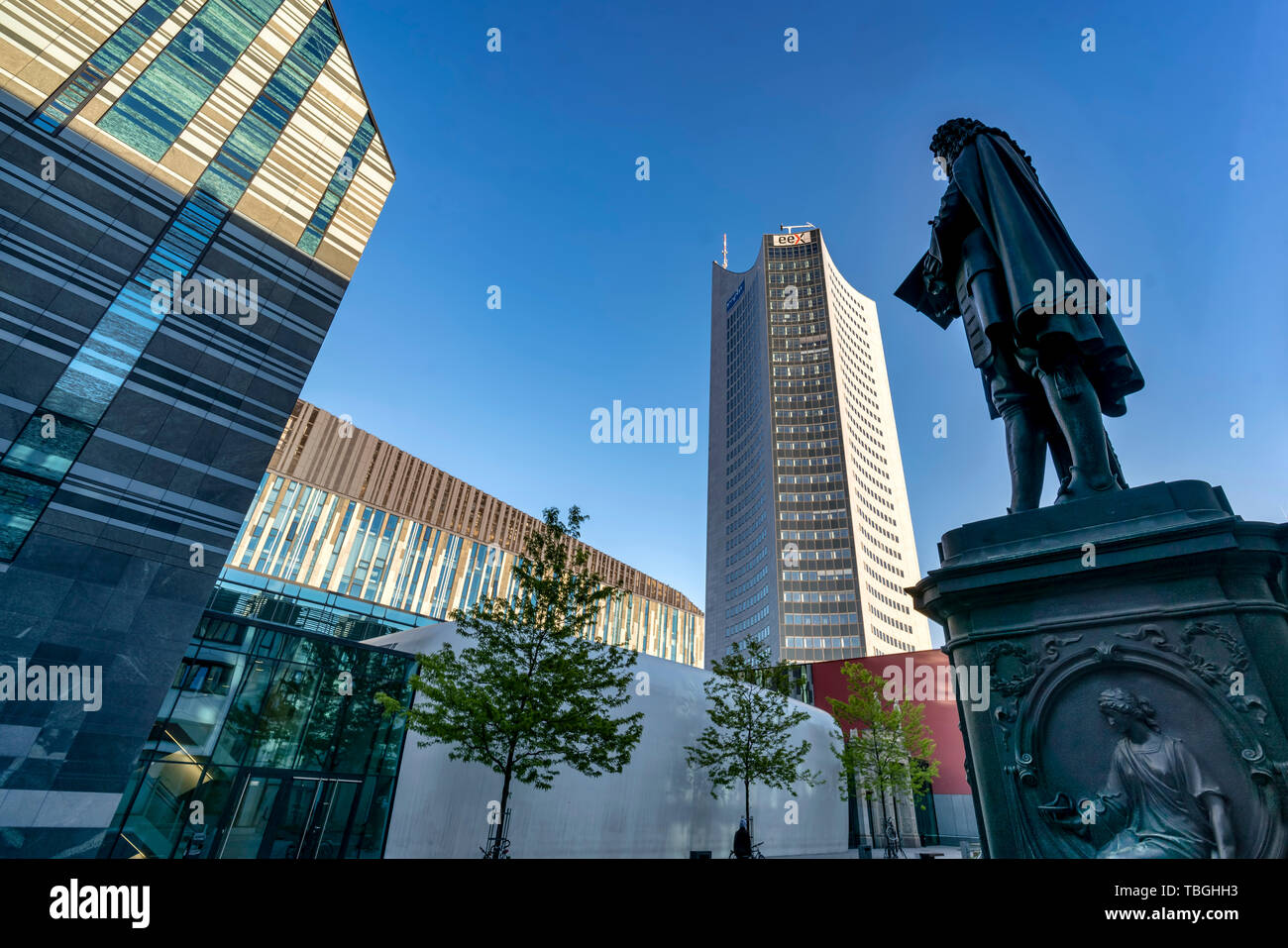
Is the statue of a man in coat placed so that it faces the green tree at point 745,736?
yes

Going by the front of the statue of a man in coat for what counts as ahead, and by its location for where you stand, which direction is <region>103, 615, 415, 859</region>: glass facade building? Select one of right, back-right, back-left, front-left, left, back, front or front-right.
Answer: front-left

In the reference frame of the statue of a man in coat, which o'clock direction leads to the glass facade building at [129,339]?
The glass facade building is roughly at 10 o'clock from the statue of a man in coat.

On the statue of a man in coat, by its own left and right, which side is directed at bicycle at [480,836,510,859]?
front

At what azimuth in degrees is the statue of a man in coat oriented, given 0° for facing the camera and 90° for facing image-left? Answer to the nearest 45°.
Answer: approximately 135°

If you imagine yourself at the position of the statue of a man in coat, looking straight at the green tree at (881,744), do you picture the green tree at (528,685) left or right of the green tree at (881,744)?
left

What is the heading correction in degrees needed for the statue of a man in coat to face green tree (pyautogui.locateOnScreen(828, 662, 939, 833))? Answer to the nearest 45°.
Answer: approximately 45° to its right

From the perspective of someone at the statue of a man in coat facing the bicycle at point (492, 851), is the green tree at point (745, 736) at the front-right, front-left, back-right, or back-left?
front-right

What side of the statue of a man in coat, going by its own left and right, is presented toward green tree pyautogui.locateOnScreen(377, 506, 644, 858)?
front
